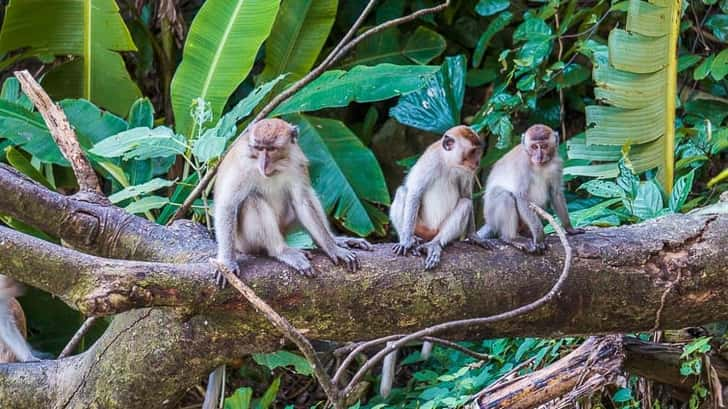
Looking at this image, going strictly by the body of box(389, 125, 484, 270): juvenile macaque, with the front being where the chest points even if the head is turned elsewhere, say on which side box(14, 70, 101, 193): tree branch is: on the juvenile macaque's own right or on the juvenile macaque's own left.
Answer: on the juvenile macaque's own right

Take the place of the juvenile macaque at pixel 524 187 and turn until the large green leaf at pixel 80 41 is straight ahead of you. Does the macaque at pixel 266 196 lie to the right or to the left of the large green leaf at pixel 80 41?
left

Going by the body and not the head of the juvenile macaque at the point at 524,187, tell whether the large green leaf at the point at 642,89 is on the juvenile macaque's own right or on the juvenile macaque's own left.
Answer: on the juvenile macaque's own left

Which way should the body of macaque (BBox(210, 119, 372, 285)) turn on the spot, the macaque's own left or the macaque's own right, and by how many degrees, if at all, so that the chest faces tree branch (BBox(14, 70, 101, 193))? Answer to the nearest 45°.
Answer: approximately 135° to the macaque's own right

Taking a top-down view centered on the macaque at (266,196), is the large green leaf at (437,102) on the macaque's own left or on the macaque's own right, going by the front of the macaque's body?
on the macaque's own left

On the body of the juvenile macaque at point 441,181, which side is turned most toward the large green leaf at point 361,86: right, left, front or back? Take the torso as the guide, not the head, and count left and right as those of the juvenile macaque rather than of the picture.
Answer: back

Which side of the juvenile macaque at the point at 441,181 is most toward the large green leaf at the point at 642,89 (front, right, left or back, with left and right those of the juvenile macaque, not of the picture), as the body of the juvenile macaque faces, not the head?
left

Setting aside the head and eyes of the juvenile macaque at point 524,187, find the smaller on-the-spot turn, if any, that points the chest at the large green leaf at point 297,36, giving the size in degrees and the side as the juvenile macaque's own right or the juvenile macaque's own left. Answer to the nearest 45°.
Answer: approximately 180°
